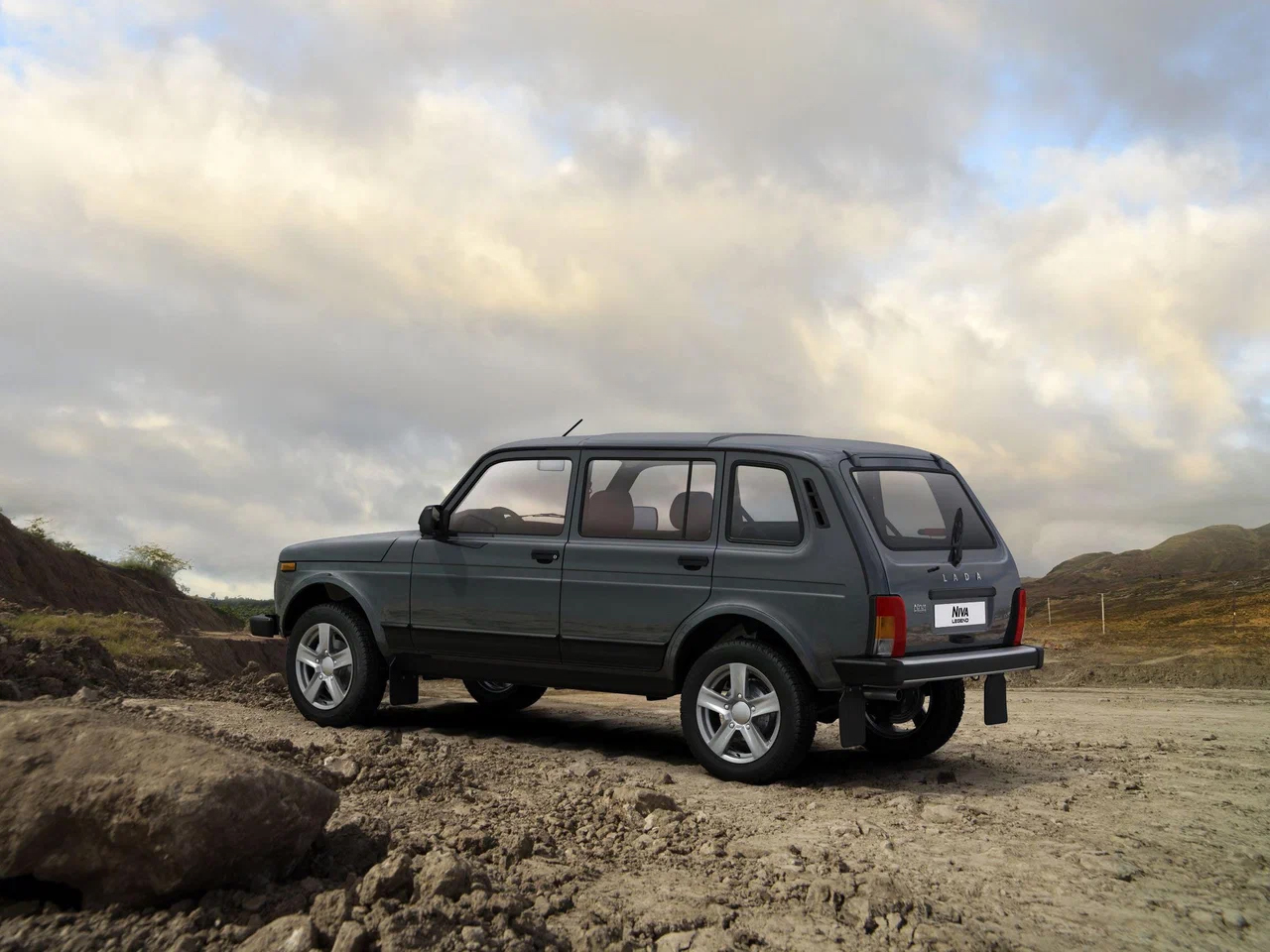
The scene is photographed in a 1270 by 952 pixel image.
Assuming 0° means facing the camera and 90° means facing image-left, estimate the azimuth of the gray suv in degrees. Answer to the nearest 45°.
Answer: approximately 135°

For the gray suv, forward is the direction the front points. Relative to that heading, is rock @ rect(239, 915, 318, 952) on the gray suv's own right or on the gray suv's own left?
on the gray suv's own left

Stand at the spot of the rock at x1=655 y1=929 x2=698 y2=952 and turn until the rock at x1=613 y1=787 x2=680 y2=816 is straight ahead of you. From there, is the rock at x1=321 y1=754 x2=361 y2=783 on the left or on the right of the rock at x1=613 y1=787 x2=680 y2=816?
left

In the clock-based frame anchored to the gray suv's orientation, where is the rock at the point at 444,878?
The rock is roughly at 8 o'clock from the gray suv.

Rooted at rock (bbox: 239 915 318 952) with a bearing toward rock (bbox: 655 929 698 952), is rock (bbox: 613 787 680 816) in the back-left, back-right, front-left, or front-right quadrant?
front-left

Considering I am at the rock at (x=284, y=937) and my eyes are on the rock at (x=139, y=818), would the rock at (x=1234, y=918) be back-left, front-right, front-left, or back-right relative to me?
back-right

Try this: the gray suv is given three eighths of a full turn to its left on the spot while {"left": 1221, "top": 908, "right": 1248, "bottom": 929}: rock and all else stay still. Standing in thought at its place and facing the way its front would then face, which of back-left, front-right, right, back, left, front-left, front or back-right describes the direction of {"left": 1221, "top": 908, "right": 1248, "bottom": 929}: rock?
front-left

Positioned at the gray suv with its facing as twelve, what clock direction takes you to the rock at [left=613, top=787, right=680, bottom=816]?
The rock is roughly at 8 o'clock from the gray suv.

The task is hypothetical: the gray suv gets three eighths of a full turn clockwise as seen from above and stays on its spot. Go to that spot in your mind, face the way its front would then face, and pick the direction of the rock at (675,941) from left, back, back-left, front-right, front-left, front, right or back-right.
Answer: right
